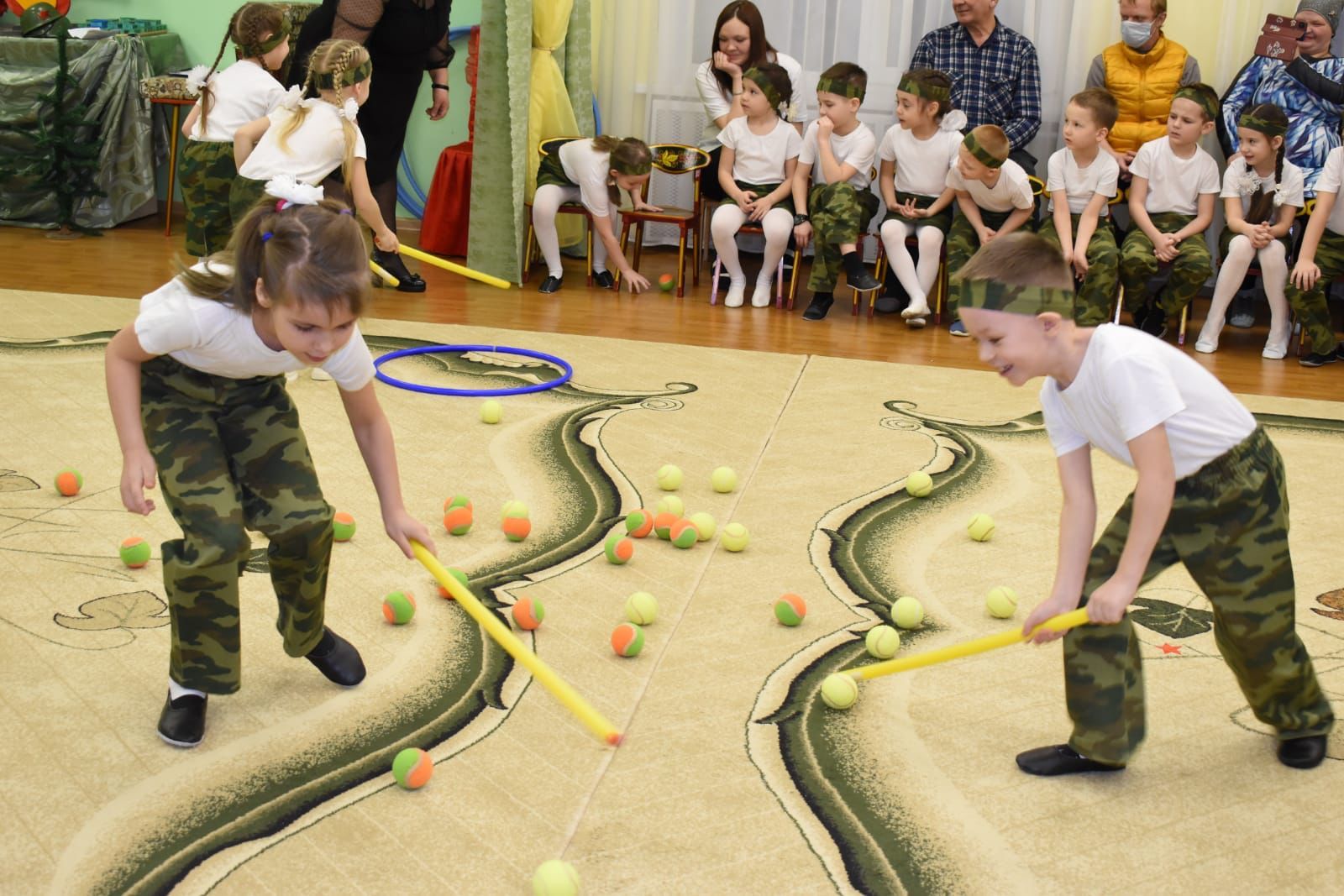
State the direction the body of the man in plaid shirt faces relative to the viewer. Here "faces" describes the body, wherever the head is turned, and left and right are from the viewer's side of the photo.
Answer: facing the viewer

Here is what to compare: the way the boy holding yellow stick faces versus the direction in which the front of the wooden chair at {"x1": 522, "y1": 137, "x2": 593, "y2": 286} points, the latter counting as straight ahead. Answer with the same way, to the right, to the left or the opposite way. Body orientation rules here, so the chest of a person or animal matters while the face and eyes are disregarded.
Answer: to the right

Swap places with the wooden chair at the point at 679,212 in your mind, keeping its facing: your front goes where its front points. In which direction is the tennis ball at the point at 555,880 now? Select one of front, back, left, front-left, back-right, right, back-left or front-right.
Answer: front-left

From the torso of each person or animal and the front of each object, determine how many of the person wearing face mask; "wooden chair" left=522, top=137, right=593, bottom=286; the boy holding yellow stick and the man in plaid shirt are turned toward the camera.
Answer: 3

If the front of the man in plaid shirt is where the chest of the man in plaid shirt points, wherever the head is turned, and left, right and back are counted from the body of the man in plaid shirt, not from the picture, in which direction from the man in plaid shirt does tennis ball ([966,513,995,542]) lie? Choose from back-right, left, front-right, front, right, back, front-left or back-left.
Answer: front

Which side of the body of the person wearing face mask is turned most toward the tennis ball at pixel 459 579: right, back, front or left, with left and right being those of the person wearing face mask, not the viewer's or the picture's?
front

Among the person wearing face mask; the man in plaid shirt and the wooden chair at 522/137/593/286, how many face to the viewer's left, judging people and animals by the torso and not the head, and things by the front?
0

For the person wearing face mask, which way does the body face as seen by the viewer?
toward the camera

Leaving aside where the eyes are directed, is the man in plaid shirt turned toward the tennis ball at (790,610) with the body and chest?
yes

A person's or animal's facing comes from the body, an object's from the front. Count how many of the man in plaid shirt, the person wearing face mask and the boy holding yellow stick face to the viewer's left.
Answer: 1

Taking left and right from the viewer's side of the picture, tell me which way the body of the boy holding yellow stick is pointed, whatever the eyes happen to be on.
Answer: facing to the left of the viewer

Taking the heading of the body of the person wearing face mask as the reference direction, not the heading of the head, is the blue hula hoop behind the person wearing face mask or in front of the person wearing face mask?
in front

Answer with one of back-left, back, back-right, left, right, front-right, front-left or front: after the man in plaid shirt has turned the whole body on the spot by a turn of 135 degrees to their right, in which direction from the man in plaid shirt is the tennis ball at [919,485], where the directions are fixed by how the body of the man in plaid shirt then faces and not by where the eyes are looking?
back-left

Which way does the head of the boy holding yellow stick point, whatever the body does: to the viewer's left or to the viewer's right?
to the viewer's left

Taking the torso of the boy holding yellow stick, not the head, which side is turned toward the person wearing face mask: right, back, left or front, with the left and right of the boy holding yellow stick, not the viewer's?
right

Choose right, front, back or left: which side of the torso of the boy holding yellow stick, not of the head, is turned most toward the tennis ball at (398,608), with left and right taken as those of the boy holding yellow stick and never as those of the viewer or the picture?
front

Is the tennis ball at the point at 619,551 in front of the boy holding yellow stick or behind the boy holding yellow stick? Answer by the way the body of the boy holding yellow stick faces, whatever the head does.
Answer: in front

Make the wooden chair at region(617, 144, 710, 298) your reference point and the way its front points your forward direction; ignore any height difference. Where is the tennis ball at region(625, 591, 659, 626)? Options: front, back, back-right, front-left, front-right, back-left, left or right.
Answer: front-left
